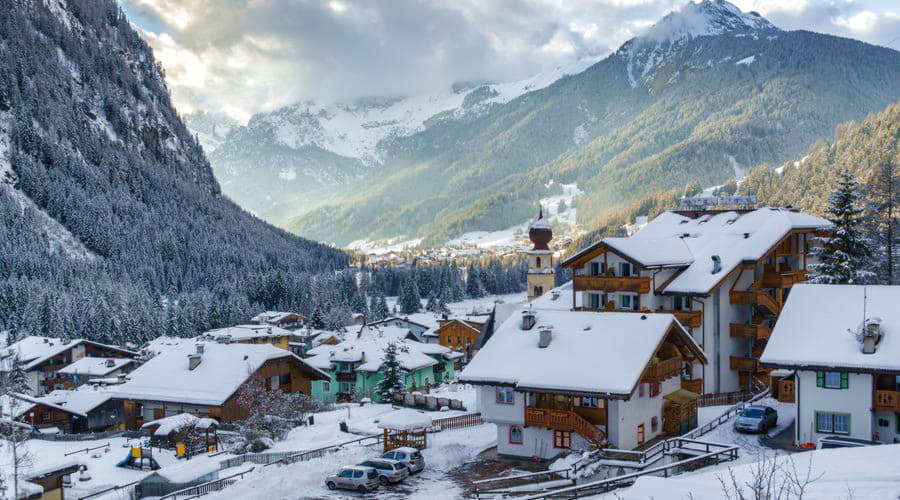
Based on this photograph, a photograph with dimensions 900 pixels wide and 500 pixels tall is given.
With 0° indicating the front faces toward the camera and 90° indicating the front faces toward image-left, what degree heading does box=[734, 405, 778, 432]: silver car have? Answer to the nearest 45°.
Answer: approximately 45°

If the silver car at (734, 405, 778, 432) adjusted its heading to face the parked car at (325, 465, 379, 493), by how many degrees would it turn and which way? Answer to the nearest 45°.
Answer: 0° — it already faces it

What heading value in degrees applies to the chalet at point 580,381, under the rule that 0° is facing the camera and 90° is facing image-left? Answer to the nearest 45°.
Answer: approximately 315°

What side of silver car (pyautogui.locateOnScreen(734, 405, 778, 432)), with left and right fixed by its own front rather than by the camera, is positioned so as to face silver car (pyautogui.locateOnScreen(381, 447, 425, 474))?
front

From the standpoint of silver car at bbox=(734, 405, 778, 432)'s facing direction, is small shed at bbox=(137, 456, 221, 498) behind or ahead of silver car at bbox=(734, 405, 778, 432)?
ahead

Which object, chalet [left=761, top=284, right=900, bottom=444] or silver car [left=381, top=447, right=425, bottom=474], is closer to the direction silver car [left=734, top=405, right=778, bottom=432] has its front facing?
the silver car

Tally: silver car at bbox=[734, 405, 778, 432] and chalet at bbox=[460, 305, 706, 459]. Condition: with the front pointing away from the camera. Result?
0

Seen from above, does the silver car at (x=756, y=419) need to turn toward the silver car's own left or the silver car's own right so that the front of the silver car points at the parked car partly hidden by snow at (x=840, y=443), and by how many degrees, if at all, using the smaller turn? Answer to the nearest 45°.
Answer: approximately 90° to the silver car's own left

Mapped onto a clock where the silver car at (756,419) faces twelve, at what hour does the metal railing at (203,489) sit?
The metal railing is roughly at 1 o'clock from the silver car.

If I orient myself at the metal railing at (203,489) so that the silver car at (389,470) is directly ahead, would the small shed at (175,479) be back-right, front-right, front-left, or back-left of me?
back-left

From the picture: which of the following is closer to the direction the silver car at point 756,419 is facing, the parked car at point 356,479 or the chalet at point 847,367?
the parked car

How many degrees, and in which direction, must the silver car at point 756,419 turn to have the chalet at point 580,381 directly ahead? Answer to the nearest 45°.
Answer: approximately 45° to its right

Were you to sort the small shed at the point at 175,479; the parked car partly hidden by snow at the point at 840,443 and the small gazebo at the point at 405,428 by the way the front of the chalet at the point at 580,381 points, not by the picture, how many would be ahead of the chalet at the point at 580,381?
1
